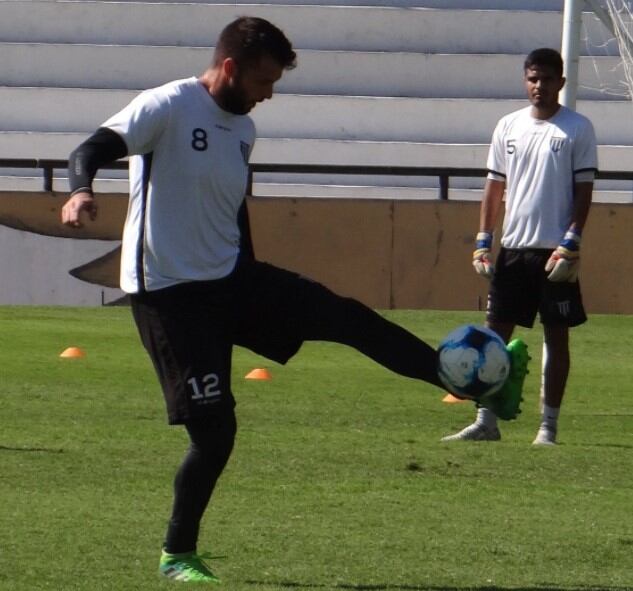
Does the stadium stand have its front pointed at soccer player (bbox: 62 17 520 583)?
yes

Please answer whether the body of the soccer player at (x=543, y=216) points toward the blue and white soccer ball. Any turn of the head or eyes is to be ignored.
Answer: yes

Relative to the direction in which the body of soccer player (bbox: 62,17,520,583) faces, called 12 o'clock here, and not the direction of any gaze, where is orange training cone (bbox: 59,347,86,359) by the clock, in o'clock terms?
The orange training cone is roughly at 7 o'clock from the soccer player.

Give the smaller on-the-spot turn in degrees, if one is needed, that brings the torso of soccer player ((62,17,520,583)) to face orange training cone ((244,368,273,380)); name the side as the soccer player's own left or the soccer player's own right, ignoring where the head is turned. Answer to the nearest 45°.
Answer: approximately 135° to the soccer player's own left

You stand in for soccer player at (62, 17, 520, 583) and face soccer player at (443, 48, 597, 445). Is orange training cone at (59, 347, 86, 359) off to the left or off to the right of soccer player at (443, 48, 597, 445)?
left

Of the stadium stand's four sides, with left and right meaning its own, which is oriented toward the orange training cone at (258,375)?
front

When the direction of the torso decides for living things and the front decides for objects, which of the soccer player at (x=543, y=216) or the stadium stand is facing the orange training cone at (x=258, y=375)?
the stadium stand

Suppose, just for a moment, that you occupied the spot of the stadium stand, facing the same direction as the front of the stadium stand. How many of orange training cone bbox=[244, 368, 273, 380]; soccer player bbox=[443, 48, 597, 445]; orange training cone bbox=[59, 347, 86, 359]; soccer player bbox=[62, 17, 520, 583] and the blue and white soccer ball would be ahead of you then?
5

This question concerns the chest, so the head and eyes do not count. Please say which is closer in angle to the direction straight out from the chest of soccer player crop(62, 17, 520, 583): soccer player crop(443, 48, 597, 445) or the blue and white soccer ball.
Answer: the blue and white soccer ball

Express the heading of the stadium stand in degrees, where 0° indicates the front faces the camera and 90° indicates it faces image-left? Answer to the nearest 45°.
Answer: approximately 0°

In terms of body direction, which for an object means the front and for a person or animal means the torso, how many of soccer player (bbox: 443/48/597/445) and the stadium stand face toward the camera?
2

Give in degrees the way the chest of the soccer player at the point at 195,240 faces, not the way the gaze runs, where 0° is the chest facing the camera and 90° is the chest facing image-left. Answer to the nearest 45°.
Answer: approximately 315°

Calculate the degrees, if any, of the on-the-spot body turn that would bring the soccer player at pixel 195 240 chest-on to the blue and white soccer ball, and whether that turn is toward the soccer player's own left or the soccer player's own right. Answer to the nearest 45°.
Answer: approximately 45° to the soccer player's own left
